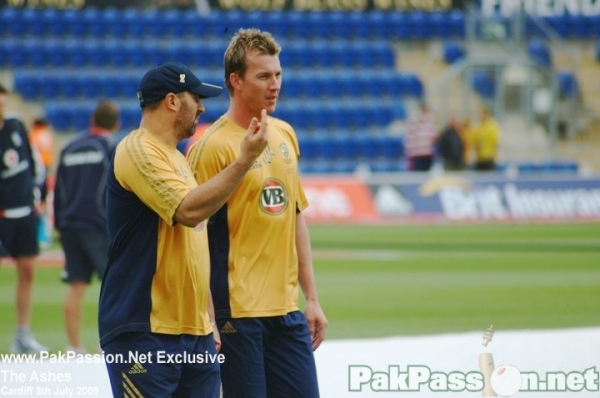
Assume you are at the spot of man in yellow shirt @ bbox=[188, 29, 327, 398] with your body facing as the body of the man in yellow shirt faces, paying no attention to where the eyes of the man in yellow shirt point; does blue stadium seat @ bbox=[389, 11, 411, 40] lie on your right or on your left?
on your left

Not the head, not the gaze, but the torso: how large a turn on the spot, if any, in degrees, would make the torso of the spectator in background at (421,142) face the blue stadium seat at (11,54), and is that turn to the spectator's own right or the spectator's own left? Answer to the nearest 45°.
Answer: approximately 90° to the spectator's own right

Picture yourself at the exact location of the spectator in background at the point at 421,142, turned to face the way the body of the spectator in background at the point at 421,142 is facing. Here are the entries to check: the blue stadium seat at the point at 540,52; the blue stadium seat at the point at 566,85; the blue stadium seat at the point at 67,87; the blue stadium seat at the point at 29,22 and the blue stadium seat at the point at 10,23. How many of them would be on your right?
3

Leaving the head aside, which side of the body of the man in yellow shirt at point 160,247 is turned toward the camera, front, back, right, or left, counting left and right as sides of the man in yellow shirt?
right

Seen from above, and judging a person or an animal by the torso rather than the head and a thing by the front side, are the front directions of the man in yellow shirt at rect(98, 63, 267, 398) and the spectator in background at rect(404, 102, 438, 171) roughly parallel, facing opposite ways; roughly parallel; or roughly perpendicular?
roughly perpendicular

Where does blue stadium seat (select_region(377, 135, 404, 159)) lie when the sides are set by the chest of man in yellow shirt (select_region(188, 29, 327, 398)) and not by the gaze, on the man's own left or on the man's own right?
on the man's own left

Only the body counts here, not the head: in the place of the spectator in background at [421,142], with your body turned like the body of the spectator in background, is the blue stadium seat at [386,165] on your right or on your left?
on your right

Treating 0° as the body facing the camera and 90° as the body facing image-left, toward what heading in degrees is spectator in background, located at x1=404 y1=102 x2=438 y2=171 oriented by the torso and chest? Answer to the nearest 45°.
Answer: approximately 0°
